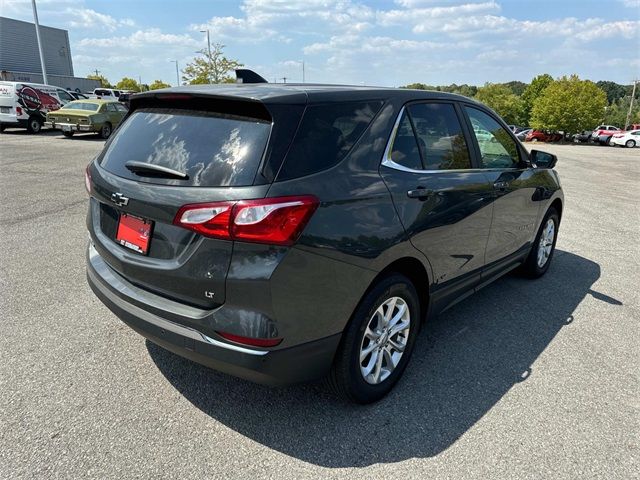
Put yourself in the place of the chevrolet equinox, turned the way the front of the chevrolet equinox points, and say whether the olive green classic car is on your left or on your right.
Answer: on your left

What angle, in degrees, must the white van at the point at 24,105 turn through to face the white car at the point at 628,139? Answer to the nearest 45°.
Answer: approximately 45° to its right

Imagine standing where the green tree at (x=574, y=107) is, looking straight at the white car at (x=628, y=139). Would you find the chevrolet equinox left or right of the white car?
right

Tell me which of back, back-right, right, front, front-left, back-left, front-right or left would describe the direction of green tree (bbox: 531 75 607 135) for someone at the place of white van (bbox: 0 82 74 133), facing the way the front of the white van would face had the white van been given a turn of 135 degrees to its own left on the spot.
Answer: back

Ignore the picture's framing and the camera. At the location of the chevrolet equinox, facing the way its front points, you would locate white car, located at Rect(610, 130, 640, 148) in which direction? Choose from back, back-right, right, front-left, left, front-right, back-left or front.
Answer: front

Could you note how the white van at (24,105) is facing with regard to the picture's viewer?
facing away from the viewer and to the right of the viewer

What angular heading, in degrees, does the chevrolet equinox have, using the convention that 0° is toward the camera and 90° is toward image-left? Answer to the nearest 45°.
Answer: approximately 225°
